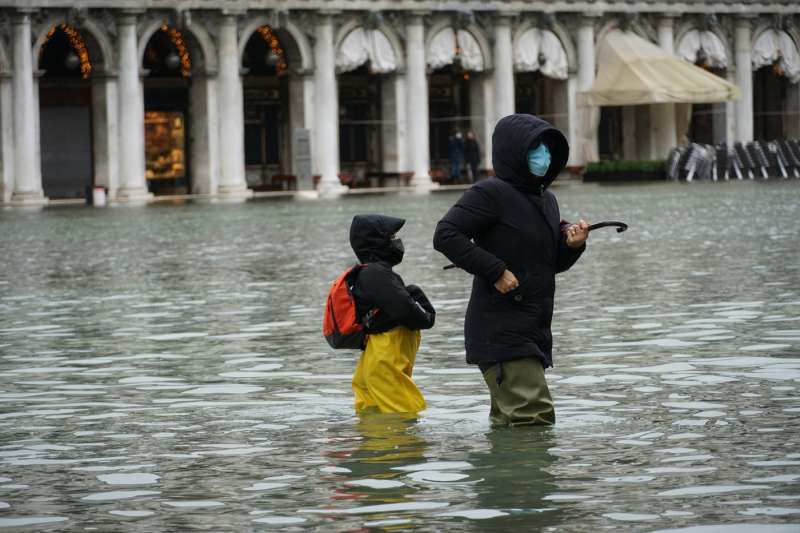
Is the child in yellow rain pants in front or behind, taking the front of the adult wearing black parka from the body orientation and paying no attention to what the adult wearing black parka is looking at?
behind

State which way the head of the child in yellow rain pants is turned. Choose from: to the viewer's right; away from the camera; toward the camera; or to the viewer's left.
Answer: to the viewer's right

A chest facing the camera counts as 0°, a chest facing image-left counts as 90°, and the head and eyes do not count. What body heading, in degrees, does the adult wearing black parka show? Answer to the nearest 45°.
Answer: approximately 315°

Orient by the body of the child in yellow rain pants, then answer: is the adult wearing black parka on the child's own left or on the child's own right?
on the child's own right

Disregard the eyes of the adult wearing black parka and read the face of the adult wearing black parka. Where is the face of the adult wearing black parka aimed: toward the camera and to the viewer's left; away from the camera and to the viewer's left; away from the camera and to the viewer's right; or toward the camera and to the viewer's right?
toward the camera and to the viewer's right

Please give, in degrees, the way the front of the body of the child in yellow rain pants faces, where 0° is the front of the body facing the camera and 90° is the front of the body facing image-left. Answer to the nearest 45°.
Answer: approximately 270°

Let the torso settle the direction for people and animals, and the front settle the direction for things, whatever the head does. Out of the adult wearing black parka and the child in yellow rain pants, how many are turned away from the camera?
0
